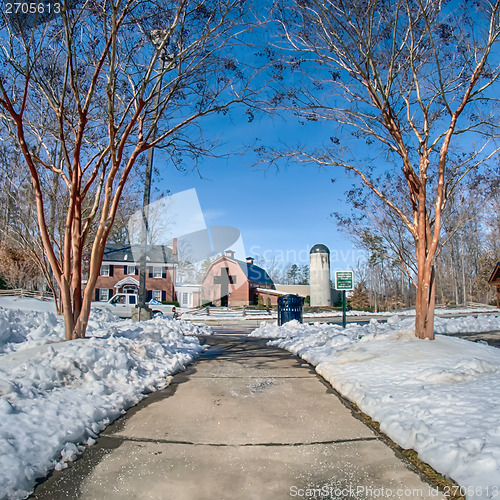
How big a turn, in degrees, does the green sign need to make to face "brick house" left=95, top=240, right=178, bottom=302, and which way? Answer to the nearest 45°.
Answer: approximately 135° to its right

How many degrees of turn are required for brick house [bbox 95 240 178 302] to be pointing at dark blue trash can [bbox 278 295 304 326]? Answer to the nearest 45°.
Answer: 0° — it already faces it

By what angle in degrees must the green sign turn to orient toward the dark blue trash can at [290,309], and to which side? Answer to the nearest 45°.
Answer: approximately 135° to its right

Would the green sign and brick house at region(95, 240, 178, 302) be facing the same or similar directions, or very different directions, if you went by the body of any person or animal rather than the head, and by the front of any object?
same or similar directions

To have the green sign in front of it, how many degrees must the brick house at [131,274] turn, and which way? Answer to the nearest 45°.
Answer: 0° — it already faces it

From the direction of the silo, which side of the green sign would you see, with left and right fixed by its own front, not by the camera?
back

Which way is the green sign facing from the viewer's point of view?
toward the camera

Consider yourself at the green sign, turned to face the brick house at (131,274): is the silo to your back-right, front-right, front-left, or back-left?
front-right

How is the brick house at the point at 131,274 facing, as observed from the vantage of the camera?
facing the viewer

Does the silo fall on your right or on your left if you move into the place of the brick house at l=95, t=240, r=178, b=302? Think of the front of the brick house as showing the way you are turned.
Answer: on your left

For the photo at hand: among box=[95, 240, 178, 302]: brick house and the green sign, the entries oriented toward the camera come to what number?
2
